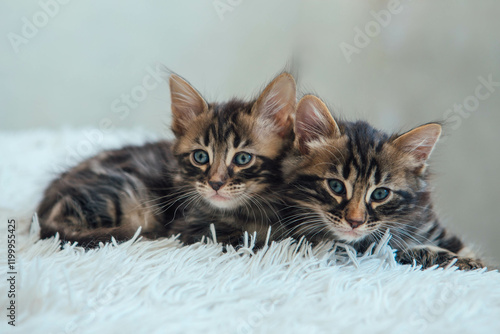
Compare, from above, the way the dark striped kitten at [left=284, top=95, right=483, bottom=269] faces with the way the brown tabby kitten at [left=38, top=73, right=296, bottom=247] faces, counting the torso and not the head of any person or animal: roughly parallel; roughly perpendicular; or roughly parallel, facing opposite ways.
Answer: roughly perpendicular

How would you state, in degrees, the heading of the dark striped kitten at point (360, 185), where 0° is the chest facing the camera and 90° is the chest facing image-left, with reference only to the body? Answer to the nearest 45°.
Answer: approximately 0°
